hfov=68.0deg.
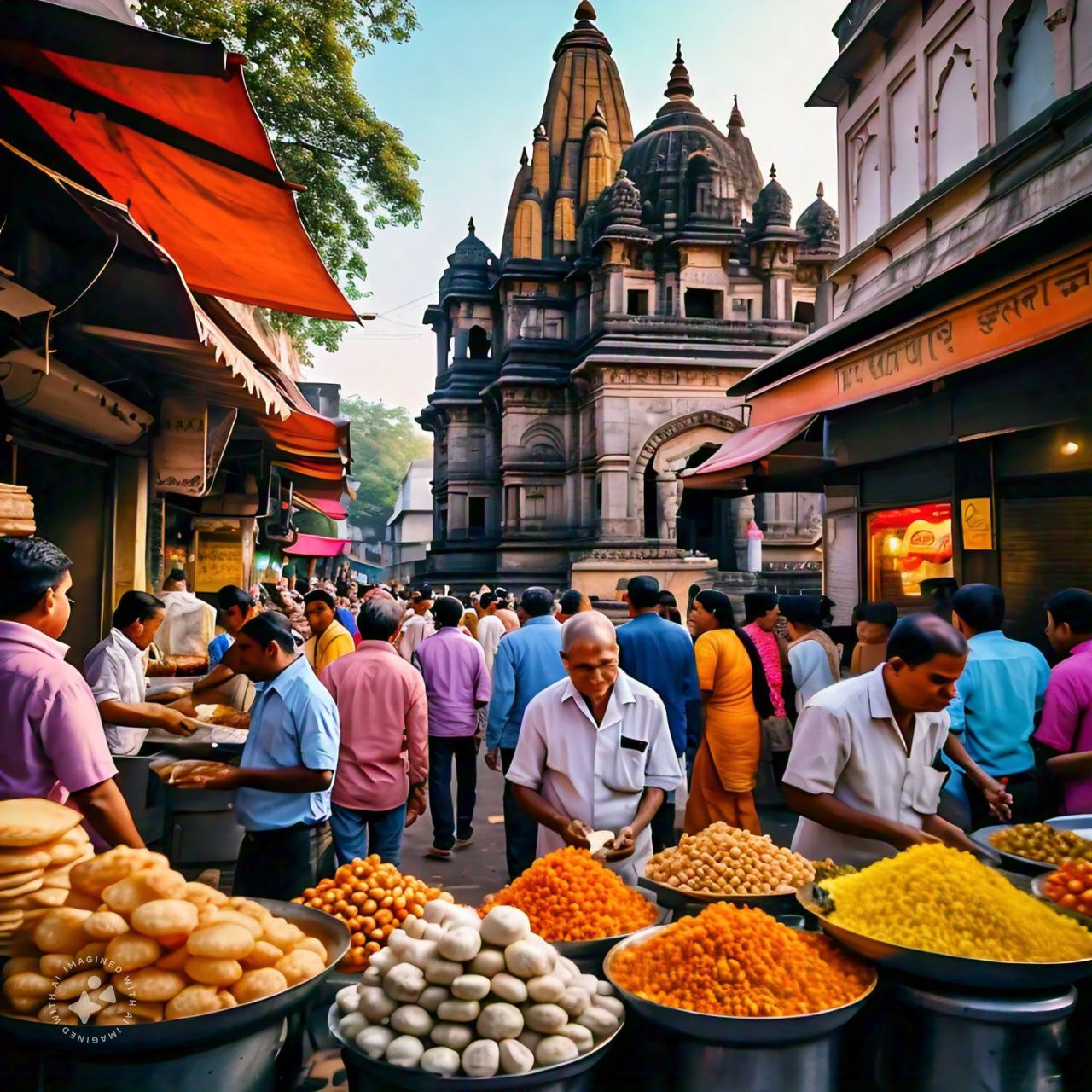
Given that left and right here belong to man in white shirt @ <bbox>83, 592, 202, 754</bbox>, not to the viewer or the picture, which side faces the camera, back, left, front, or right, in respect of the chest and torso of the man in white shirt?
right

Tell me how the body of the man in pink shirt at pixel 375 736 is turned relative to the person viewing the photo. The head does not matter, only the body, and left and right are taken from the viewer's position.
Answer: facing away from the viewer

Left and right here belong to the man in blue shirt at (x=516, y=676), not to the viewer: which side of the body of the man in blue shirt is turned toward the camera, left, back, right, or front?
back

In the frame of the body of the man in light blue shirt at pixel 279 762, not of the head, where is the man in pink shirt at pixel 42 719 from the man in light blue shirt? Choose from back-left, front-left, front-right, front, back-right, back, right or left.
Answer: front-left

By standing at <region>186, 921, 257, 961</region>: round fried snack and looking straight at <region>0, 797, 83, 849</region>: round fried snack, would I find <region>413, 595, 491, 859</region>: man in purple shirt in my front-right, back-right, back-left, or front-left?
front-right

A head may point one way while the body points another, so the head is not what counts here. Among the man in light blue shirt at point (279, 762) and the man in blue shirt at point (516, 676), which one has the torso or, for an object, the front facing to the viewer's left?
the man in light blue shirt

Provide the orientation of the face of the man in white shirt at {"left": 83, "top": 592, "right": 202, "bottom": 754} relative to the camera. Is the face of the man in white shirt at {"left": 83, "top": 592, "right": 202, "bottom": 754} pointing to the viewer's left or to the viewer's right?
to the viewer's right

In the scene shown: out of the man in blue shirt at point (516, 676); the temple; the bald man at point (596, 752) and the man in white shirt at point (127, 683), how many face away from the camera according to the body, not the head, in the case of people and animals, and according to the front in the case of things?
1

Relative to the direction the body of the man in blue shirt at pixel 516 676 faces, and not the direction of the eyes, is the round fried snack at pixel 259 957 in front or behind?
behind

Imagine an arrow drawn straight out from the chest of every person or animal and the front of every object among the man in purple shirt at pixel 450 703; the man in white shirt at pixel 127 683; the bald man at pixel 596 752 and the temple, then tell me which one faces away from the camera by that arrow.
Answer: the man in purple shirt

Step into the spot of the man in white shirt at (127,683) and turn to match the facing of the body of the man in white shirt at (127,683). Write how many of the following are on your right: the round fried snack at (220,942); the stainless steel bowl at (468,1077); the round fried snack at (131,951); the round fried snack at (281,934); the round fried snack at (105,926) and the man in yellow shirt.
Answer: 5

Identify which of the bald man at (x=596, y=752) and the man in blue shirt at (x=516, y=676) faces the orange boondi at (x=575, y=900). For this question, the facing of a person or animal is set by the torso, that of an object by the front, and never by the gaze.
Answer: the bald man

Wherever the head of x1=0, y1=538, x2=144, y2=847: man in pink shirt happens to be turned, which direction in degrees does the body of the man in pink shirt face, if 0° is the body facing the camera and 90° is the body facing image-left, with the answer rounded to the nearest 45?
approximately 225°

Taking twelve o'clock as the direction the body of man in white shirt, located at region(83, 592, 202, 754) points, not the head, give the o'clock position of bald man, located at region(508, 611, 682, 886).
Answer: The bald man is roughly at 2 o'clock from the man in white shirt.

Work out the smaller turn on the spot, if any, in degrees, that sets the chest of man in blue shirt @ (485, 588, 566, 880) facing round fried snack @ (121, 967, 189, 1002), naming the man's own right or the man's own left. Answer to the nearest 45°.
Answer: approximately 180°

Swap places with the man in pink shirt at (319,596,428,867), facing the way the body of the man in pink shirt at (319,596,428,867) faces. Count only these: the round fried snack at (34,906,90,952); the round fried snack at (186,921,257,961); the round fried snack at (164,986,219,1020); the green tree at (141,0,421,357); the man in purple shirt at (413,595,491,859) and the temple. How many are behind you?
3

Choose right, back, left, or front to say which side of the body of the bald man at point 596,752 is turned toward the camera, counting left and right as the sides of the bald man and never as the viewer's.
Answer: front

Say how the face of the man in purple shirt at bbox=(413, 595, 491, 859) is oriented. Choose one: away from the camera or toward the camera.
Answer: away from the camera

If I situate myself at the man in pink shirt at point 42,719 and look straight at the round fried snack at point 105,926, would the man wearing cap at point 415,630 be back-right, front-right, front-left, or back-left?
back-left

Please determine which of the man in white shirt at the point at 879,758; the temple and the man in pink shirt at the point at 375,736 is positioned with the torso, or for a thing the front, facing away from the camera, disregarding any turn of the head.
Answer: the man in pink shirt
